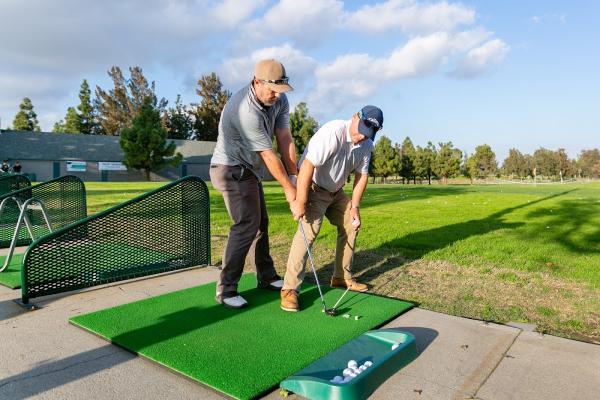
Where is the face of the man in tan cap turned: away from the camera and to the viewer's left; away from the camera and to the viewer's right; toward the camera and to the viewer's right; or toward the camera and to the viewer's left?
toward the camera and to the viewer's right

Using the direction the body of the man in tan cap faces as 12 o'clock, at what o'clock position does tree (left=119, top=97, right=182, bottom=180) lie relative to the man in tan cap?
The tree is roughly at 7 o'clock from the man in tan cap.

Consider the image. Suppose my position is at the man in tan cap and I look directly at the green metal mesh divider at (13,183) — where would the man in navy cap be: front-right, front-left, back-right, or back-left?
back-right

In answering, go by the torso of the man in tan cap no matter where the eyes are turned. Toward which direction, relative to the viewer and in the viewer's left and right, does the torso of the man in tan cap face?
facing the viewer and to the right of the viewer

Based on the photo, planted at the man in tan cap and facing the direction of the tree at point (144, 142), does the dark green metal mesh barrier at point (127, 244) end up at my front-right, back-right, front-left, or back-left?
front-left

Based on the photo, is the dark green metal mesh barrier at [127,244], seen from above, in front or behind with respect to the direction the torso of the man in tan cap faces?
behind

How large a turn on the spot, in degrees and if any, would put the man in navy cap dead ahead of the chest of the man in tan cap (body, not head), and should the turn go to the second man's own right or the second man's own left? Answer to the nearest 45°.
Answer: approximately 45° to the second man's own left

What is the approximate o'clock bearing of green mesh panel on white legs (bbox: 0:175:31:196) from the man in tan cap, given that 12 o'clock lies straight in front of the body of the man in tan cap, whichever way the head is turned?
The green mesh panel on white legs is roughly at 6 o'clock from the man in tan cap.
